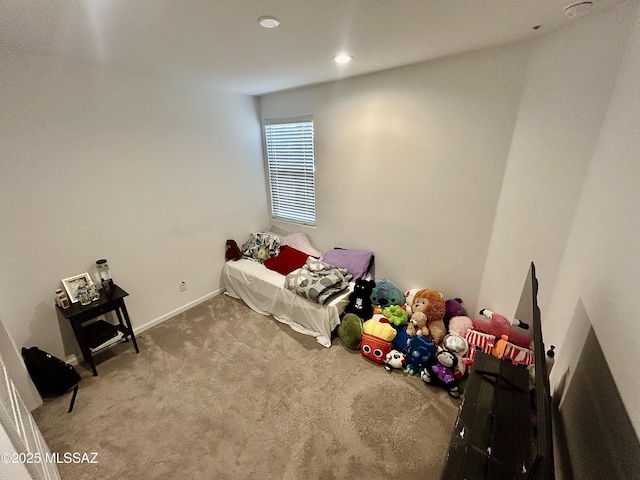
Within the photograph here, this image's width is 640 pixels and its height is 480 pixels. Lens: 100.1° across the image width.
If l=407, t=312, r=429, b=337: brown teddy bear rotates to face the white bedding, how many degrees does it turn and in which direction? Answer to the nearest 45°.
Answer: approximately 45° to its right

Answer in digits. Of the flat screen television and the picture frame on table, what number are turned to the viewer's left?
1

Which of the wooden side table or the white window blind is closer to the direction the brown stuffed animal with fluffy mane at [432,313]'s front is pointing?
the wooden side table

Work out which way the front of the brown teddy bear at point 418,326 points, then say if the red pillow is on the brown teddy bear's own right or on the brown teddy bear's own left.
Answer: on the brown teddy bear's own right

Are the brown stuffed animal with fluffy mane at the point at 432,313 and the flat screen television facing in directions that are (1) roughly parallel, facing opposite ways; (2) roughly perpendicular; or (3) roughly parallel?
roughly perpendicular

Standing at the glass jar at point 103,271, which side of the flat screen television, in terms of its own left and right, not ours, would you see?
front

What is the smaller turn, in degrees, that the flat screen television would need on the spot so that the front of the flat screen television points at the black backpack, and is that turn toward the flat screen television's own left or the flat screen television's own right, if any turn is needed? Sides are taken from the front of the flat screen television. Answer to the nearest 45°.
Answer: approximately 45° to the flat screen television's own left

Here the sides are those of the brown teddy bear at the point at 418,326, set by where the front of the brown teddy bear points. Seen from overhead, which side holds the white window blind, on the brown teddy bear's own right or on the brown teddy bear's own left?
on the brown teddy bear's own right

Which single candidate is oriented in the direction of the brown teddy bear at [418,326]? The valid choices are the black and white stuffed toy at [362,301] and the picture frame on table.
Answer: the picture frame on table

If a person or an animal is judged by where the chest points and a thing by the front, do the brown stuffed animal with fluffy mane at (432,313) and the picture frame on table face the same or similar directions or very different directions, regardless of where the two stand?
very different directions

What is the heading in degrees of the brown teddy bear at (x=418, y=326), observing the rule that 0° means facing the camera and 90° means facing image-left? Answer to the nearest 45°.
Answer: approximately 45°

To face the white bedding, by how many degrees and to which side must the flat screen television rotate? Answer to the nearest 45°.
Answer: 0° — it already faces it

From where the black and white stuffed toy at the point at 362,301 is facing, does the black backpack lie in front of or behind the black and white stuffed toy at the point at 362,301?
in front

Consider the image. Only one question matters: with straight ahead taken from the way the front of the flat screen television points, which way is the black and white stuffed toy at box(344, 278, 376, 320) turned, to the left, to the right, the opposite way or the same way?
to the left

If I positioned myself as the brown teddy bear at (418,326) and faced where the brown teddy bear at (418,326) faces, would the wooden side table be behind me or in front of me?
in front

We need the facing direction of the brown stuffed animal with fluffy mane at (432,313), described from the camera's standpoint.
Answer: facing the viewer and to the left of the viewer

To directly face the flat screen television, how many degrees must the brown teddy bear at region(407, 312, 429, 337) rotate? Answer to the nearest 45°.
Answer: approximately 45° to its left

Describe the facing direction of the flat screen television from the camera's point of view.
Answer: facing to the left of the viewer
